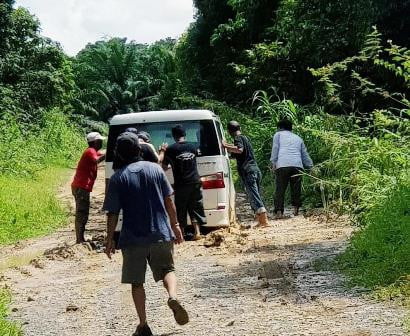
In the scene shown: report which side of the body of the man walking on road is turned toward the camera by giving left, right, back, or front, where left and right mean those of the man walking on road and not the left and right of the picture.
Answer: back

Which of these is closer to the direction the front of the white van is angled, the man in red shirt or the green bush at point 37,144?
the green bush

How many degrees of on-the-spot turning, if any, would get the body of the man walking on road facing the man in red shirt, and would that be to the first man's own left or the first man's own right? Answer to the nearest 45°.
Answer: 0° — they already face them

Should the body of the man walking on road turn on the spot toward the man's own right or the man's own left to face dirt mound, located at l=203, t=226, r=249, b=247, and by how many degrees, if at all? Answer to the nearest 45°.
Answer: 0° — they already face it

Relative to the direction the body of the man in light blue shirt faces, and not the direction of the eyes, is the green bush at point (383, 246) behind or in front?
behind

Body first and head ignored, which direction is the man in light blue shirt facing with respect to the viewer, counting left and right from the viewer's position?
facing away from the viewer

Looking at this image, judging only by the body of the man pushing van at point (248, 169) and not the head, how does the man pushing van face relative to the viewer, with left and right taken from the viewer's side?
facing away from the viewer and to the left of the viewer

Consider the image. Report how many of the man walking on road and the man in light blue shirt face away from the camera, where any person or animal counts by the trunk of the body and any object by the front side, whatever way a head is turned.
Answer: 2

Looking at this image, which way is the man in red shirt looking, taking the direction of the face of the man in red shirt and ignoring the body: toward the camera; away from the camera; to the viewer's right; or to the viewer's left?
to the viewer's right

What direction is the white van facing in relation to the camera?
away from the camera

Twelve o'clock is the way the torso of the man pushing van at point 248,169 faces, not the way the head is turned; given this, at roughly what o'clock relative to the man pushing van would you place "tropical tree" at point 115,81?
The tropical tree is roughly at 1 o'clock from the man pushing van.
